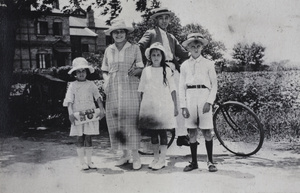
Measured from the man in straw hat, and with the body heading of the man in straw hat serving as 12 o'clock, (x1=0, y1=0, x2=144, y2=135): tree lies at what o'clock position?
The tree is roughly at 4 o'clock from the man in straw hat.

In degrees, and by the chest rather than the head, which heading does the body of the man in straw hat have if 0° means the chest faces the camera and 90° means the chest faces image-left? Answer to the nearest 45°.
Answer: approximately 0°

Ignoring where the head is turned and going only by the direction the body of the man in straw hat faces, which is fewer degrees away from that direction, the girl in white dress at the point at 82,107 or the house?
the girl in white dress

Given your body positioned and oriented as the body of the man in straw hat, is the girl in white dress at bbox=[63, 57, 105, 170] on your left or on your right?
on your right
